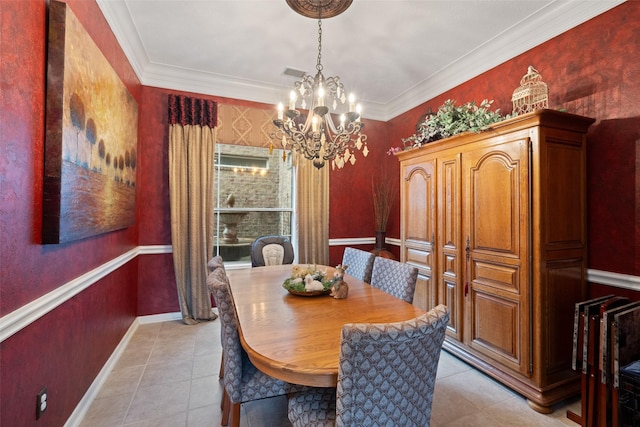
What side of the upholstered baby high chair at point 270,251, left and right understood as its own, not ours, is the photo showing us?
front

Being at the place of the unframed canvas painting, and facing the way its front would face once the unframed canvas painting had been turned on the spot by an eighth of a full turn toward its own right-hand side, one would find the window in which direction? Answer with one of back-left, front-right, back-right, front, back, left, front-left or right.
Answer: back-left

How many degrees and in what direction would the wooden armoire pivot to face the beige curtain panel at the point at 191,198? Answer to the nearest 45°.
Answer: approximately 45° to its right

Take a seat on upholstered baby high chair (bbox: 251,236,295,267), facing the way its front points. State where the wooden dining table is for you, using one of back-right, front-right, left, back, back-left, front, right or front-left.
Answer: front

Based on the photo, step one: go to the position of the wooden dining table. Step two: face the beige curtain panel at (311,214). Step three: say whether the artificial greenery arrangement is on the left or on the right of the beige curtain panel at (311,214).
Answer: right

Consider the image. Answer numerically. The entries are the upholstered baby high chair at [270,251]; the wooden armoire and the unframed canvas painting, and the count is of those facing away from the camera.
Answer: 0

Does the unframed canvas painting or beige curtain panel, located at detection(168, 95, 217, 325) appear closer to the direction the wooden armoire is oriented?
the unframed canvas painting

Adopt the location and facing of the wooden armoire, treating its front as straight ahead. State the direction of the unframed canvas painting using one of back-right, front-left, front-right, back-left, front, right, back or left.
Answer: front

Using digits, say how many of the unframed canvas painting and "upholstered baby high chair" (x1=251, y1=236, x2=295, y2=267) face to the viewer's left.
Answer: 0

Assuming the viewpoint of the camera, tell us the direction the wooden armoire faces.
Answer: facing the viewer and to the left of the viewer

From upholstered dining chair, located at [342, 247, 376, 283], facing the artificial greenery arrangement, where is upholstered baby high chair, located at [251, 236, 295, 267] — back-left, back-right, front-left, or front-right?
back-left

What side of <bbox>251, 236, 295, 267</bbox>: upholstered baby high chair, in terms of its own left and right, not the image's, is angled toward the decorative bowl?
front

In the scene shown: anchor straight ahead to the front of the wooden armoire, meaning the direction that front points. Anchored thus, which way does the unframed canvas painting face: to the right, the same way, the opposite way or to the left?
the opposite way

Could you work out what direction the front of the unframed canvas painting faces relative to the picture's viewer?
facing the viewer and to the right of the viewer

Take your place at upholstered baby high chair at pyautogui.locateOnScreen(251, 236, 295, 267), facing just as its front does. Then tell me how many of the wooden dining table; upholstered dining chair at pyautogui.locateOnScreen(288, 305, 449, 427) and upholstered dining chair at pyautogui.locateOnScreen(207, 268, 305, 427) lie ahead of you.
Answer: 3

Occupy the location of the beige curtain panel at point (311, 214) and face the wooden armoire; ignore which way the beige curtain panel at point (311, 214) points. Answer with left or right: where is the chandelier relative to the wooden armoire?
right

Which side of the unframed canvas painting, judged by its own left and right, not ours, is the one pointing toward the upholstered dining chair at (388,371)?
front

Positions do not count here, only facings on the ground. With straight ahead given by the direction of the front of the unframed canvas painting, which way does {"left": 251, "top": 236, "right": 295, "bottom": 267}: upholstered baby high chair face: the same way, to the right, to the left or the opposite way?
to the right

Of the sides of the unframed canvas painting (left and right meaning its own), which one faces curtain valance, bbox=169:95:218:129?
left

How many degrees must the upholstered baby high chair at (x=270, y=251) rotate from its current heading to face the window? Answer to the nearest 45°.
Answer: approximately 180°

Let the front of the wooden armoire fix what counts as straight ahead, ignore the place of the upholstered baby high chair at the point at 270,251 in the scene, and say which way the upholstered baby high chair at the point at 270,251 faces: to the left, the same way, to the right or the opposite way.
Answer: to the left

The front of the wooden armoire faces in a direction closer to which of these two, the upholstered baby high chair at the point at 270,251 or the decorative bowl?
the decorative bowl
